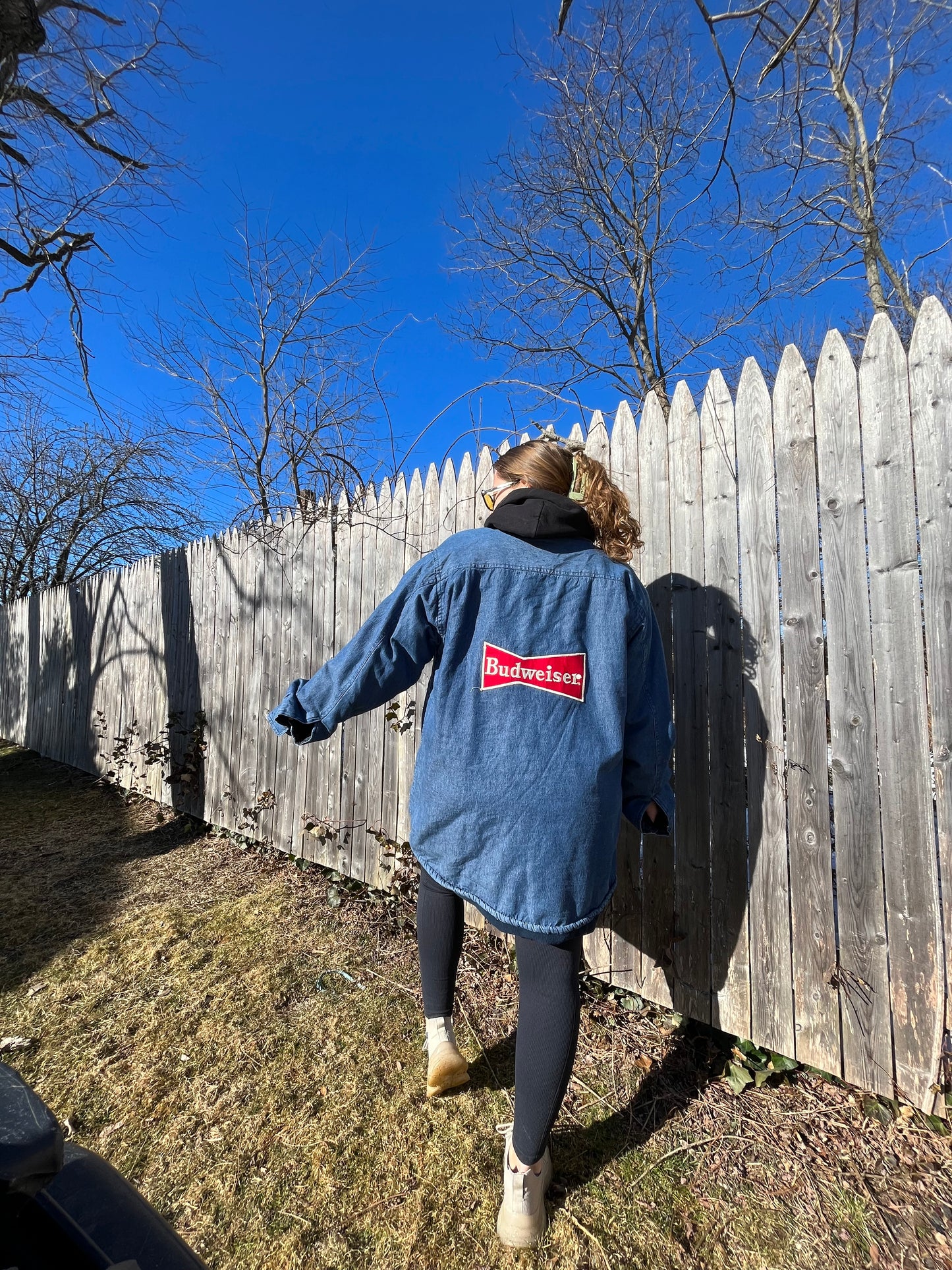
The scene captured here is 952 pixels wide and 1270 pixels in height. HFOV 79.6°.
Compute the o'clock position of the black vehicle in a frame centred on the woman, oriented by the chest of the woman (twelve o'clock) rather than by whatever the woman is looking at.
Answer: The black vehicle is roughly at 7 o'clock from the woman.

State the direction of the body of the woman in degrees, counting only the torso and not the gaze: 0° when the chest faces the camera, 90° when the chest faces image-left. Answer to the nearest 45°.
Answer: approximately 180°

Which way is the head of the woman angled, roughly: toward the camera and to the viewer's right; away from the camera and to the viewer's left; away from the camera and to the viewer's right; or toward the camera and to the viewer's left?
away from the camera and to the viewer's left
